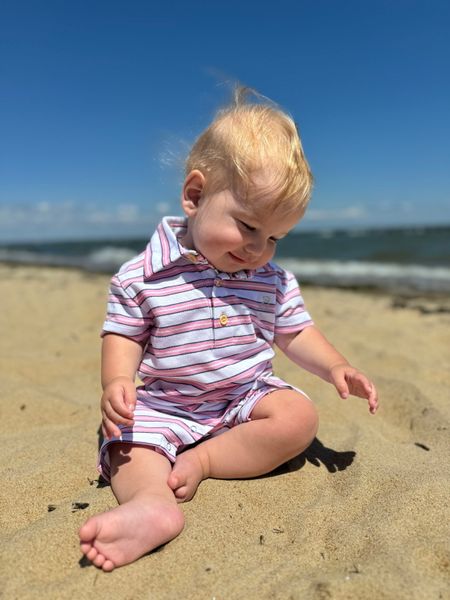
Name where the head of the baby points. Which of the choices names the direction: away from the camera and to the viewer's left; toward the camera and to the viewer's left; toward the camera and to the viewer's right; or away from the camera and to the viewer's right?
toward the camera and to the viewer's right

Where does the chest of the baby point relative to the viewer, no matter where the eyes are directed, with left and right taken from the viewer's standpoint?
facing the viewer
